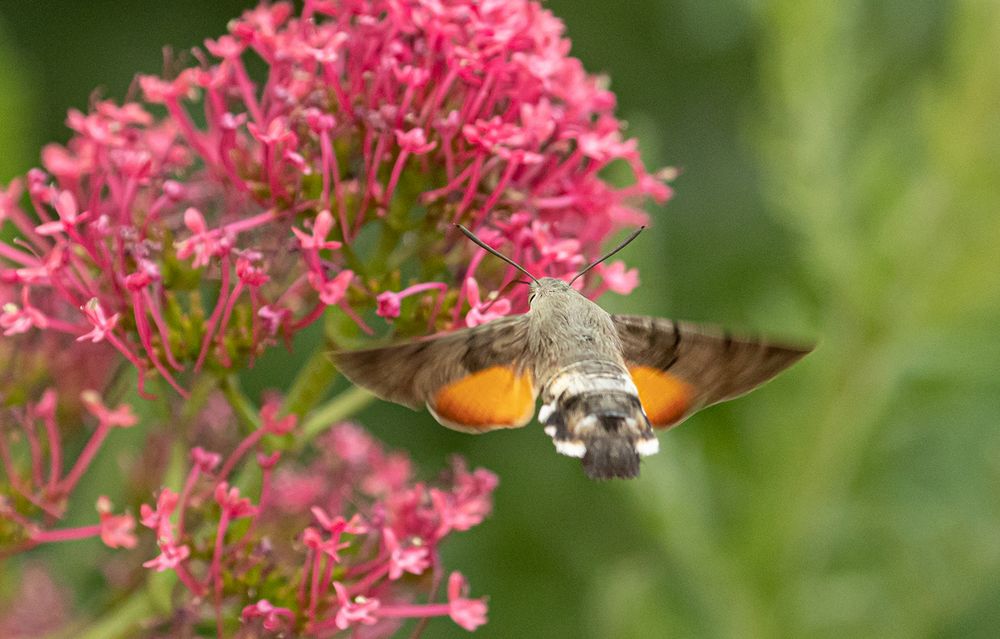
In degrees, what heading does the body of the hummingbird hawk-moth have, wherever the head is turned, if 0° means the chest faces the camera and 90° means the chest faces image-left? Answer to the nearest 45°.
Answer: approximately 180°

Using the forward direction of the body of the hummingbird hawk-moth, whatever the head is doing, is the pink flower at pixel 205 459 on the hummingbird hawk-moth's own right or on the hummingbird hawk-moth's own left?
on the hummingbird hawk-moth's own left

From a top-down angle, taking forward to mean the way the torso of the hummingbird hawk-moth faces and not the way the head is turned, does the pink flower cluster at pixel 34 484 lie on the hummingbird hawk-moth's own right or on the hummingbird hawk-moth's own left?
on the hummingbird hawk-moth's own left

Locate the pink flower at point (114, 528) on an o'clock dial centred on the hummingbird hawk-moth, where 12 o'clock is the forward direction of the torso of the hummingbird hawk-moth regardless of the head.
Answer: The pink flower is roughly at 10 o'clock from the hummingbird hawk-moth.
